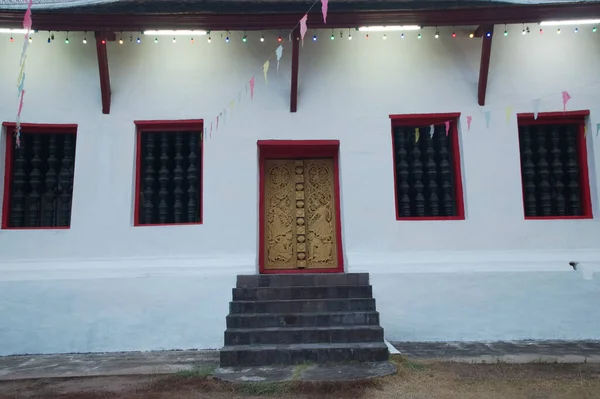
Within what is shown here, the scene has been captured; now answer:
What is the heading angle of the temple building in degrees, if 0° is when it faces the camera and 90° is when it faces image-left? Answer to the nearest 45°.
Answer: approximately 0°
